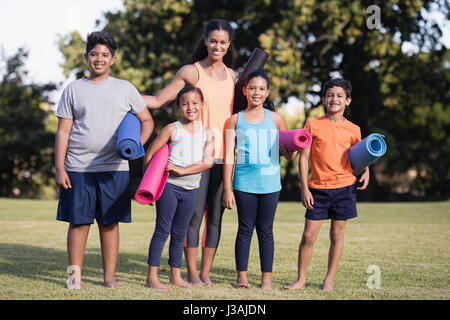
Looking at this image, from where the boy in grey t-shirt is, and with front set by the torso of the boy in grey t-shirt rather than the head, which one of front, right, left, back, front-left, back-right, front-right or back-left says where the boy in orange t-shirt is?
left

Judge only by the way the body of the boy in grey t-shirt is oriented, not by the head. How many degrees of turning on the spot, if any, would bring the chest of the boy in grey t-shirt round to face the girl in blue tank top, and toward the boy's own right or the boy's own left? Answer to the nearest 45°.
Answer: approximately 90° to the boy's own left

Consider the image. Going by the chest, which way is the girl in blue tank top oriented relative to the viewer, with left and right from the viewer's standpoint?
facing the viewer

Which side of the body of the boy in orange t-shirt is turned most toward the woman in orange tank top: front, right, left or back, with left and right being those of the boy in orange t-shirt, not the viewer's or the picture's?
right

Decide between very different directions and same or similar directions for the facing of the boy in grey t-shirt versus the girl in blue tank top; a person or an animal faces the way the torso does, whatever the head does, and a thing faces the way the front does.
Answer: same or similar directions

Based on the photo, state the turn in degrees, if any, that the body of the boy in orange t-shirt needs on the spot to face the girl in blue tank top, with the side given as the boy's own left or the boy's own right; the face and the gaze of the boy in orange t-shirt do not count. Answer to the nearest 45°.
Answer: approximately 90° to the boy's own right

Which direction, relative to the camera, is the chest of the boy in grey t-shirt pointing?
toward the camera

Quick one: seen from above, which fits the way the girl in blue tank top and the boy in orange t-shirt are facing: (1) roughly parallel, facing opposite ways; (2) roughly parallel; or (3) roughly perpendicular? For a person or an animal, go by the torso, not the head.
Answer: roughly parallel

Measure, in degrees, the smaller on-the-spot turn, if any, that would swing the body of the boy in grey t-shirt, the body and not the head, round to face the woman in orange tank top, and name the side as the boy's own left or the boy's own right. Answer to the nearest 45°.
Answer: approximately 90° to the boy's own left

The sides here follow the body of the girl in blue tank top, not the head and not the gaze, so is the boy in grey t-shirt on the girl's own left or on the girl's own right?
on the girl's own right

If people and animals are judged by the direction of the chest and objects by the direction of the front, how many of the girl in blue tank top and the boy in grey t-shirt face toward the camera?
2

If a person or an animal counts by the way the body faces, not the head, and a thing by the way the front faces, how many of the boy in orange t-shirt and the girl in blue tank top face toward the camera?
2
